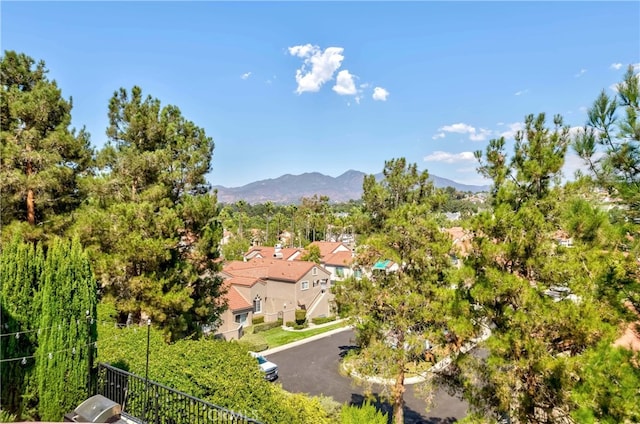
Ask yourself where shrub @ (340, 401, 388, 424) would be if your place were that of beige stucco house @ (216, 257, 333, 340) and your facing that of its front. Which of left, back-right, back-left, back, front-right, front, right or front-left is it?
front-right

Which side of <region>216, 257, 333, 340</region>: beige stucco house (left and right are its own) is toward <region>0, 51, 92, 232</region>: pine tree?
right

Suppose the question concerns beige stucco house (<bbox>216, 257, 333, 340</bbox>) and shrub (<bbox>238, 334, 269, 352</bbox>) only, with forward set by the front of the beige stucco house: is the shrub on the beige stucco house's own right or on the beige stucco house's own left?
on the beige stucco house's own right

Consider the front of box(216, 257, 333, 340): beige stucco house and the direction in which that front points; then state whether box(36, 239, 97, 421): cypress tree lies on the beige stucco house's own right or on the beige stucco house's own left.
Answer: on the beige stucco house's own right

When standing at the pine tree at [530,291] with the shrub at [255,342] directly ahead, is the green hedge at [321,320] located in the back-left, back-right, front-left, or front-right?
front-right

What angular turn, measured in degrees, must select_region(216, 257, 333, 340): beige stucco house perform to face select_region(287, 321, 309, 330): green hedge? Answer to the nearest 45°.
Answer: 0° — it already faces it

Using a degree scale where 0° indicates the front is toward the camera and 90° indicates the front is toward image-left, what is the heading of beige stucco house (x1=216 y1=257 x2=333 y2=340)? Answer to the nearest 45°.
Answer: approximately 315°

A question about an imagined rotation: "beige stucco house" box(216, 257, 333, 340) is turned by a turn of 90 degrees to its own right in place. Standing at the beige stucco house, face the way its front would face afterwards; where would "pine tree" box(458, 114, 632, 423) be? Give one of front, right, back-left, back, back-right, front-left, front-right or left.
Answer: front-left

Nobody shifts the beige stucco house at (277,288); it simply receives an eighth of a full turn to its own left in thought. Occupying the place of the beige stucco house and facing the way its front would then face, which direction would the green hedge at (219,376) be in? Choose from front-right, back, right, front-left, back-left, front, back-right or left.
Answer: right

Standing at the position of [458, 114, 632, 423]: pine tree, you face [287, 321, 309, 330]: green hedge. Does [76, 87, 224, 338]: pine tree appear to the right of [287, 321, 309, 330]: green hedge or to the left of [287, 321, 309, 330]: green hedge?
left

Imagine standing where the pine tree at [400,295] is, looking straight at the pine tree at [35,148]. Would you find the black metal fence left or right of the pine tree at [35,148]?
left

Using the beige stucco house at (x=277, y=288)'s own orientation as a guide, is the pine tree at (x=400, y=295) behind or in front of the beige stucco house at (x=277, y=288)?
in front

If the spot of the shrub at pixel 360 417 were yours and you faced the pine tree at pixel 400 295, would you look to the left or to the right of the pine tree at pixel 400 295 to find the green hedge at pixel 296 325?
left

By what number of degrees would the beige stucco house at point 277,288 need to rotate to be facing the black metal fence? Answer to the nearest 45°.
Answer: approximately 45° to its right

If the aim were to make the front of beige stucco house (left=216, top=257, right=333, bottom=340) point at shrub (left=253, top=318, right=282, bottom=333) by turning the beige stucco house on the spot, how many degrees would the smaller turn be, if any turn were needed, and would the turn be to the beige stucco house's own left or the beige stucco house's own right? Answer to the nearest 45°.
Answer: approximately 45° to the beige stucco house's own right
